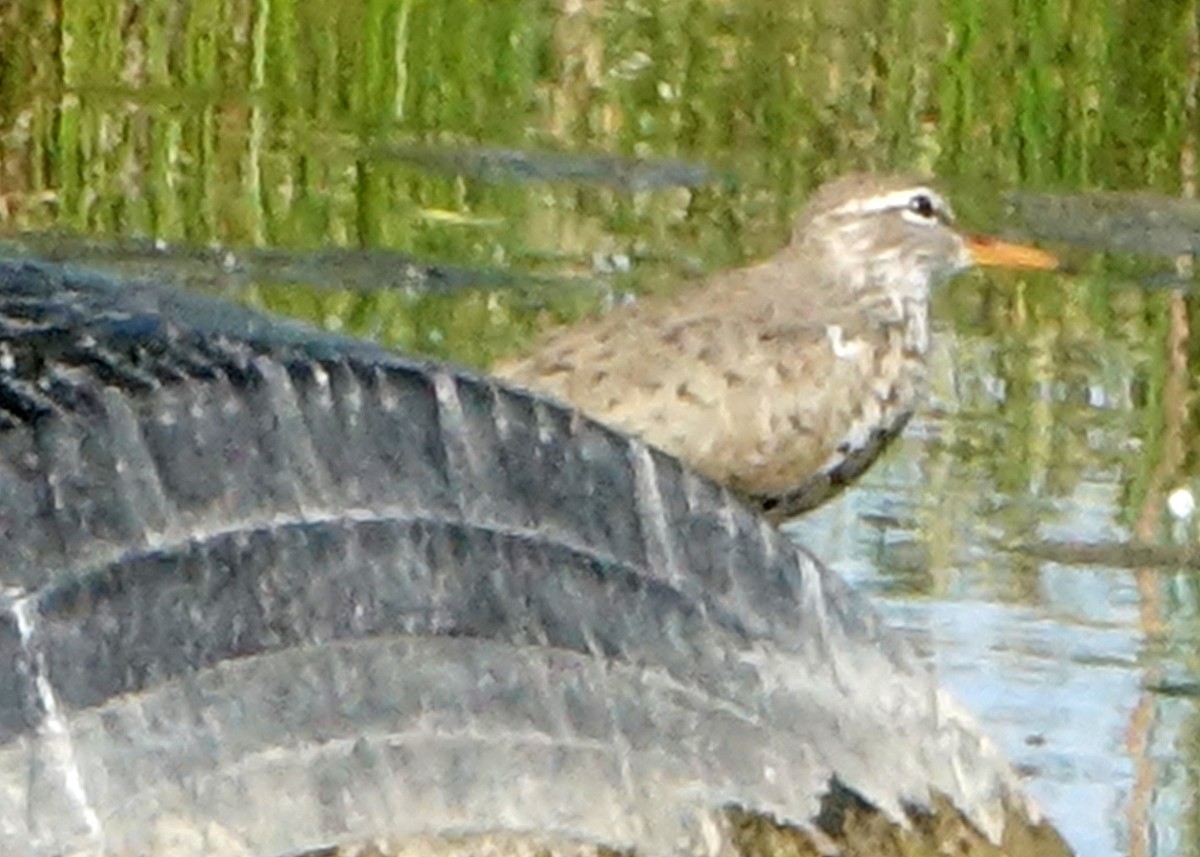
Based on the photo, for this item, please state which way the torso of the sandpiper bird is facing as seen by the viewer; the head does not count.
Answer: to the viewer's right
